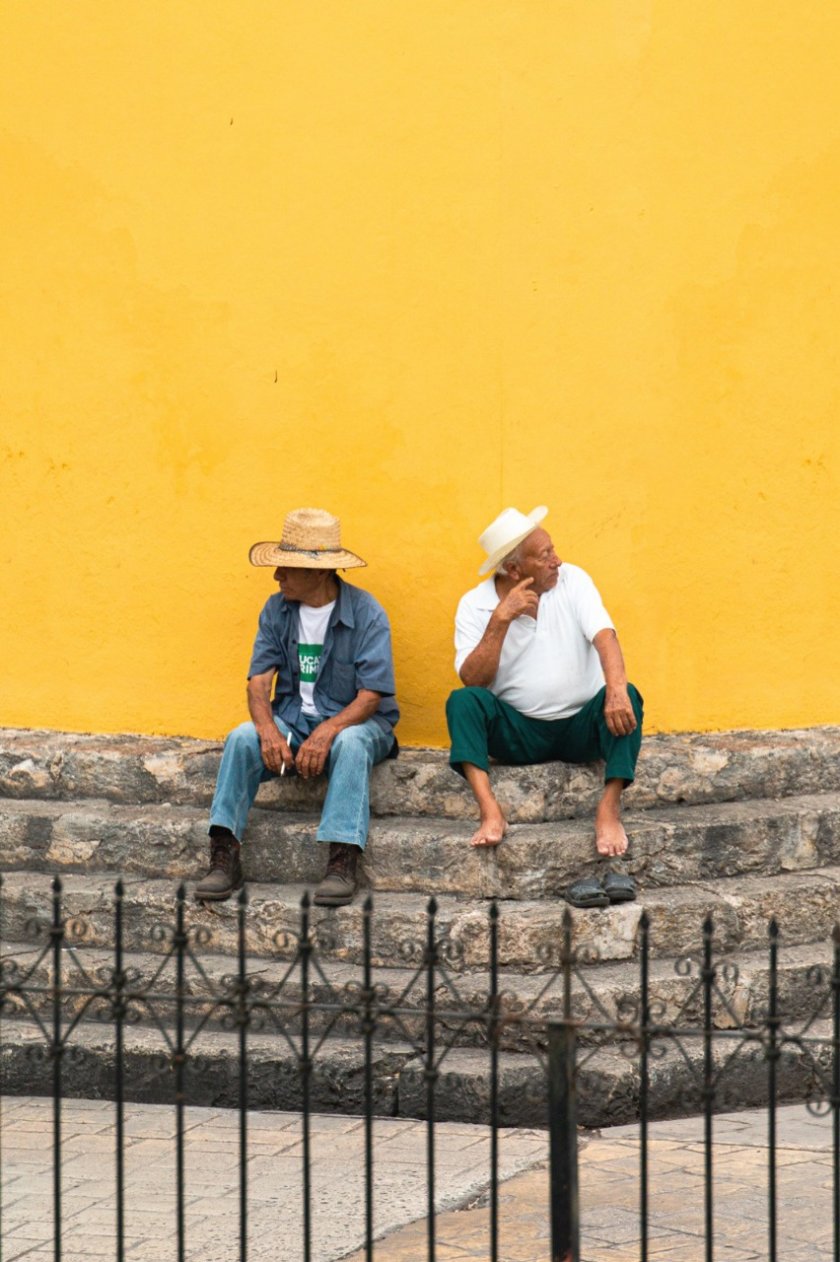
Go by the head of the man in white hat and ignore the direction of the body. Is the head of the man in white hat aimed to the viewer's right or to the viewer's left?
to the viewer's right

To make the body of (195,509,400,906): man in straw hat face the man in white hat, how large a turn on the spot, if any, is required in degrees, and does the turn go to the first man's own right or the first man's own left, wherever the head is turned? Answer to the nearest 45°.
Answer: approximately 135° to the first man's own left

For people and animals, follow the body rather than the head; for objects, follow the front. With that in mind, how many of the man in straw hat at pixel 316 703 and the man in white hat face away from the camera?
0

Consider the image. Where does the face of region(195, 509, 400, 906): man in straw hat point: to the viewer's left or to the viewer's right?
to the viewer's left

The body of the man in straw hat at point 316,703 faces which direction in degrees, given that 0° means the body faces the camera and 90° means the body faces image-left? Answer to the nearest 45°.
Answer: approximately 45°

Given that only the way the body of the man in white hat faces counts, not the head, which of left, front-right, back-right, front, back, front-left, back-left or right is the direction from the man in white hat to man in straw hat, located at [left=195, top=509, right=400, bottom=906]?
right

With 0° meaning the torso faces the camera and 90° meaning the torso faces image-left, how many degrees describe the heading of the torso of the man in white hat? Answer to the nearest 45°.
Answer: approximately 0°
